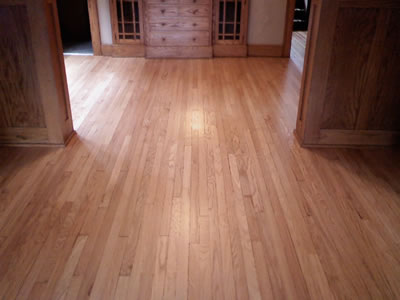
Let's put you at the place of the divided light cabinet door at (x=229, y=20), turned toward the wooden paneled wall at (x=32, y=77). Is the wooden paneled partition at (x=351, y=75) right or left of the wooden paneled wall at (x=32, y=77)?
left

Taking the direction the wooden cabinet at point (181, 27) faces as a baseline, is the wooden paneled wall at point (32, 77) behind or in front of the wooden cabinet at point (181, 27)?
in front

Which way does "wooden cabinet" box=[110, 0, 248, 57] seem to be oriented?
toward the camera

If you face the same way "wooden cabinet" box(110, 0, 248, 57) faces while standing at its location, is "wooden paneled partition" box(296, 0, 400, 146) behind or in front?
in front
